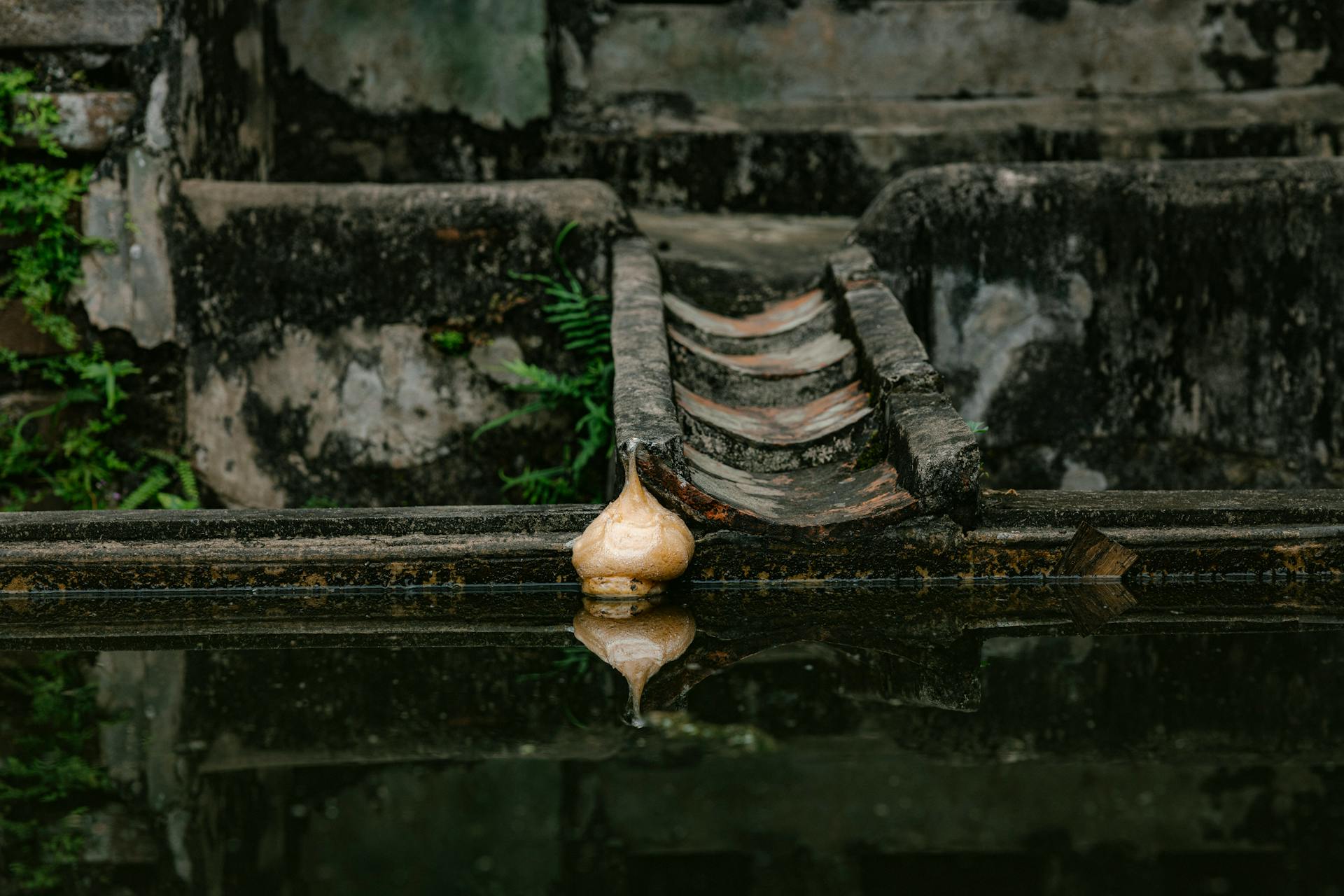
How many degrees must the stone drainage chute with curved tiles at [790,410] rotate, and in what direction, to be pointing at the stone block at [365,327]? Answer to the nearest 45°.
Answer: approximately 135° to its right

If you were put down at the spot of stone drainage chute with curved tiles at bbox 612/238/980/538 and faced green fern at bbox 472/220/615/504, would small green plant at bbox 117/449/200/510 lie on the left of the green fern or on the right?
left
